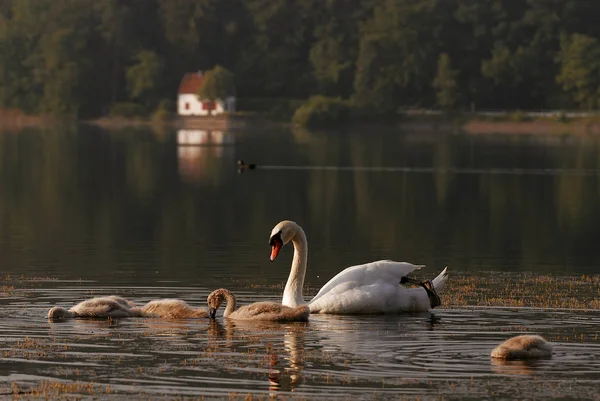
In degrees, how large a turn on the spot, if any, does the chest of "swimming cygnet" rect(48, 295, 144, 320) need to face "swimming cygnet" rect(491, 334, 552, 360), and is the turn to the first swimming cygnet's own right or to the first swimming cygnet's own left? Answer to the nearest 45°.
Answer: approximately 135° to the first swimming cygnet's own left

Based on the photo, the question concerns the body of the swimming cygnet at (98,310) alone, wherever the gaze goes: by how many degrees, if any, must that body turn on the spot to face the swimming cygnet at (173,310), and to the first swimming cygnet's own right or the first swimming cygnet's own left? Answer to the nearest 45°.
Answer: approximately 180°

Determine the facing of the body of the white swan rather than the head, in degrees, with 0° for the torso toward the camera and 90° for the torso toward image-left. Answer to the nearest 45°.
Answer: approximately 90°

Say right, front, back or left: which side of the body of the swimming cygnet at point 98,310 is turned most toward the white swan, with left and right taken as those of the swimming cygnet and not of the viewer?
back

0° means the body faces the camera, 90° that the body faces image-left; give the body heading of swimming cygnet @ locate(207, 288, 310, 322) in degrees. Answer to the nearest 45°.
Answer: approximately 90°

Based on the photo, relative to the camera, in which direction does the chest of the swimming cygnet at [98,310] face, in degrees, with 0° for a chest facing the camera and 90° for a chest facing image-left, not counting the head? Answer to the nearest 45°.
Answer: approximately 90°

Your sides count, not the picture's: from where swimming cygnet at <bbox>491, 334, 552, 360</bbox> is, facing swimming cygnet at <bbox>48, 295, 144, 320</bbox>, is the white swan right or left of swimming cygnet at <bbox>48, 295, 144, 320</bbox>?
right
